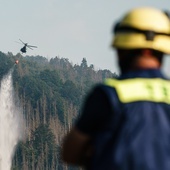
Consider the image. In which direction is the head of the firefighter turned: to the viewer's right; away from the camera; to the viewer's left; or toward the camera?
away from the camera

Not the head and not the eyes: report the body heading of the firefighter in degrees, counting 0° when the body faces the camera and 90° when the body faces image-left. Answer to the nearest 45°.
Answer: approximately 135°
